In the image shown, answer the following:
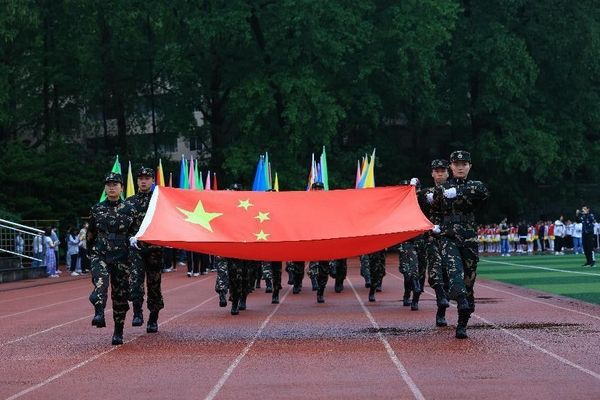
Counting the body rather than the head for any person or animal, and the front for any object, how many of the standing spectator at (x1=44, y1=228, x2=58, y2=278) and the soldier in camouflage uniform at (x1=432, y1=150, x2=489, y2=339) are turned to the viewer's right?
1

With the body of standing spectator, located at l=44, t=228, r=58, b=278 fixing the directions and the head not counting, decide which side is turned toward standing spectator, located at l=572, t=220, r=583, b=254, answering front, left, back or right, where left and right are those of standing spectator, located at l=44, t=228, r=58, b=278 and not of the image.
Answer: front

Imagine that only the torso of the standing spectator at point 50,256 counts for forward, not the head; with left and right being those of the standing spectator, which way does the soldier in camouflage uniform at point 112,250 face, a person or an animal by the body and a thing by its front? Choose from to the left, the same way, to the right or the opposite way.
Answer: to the right

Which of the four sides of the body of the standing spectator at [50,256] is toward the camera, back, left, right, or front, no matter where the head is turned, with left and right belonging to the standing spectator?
right

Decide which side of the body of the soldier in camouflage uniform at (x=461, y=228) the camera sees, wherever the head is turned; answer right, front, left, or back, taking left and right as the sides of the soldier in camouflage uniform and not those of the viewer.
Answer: front

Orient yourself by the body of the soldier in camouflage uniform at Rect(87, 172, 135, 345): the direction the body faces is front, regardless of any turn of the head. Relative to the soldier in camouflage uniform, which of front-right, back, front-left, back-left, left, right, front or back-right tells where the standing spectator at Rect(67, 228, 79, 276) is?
back

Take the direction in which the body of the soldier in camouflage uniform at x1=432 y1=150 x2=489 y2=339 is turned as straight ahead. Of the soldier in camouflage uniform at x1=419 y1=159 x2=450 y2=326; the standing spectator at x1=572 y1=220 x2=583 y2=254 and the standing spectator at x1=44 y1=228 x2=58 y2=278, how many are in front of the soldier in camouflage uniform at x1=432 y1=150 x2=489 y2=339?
0

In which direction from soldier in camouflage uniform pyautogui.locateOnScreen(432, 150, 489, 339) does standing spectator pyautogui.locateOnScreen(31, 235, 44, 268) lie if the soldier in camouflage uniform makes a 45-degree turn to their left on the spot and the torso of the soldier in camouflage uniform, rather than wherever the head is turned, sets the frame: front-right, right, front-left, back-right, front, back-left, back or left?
back

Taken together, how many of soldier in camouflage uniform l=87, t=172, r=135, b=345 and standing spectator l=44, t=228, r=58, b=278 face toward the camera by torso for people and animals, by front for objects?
1

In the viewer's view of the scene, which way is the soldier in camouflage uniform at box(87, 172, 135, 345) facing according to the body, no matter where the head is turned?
toward the camera

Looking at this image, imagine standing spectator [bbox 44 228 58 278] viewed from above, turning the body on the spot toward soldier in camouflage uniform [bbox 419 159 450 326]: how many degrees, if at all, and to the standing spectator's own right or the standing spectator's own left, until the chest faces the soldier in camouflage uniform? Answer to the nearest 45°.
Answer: approximately 90° to the standing spectator's own right

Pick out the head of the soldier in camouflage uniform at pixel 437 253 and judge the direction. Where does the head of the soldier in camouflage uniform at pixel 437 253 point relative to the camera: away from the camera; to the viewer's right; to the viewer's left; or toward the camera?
toward the camera

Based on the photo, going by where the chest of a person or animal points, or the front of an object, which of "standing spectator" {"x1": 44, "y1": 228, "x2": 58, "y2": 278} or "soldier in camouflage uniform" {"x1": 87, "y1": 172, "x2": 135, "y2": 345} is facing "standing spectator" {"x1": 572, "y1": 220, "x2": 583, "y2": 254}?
"standing spectator" {"x1": 44, "y1": 228, "x2": 58, "y2": 278}

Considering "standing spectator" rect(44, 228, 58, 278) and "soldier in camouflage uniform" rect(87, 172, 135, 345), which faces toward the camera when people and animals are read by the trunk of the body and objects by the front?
the soldier in camouflage uniform

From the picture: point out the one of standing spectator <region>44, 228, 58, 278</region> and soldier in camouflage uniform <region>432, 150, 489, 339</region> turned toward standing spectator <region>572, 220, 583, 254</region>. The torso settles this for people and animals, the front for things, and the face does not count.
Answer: standing spectator <region>44, 228, 58, 278</region>

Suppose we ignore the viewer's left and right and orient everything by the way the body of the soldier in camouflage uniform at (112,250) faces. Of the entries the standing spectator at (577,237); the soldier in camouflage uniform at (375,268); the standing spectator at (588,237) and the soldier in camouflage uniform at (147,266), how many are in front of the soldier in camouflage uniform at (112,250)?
0

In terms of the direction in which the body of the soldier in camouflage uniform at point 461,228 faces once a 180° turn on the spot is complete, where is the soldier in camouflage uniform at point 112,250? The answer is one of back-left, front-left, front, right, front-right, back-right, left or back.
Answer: left

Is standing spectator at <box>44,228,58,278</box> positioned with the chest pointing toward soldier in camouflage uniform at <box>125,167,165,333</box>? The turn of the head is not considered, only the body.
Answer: no

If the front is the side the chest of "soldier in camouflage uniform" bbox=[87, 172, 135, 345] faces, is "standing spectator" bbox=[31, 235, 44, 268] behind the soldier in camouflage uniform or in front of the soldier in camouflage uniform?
behind
